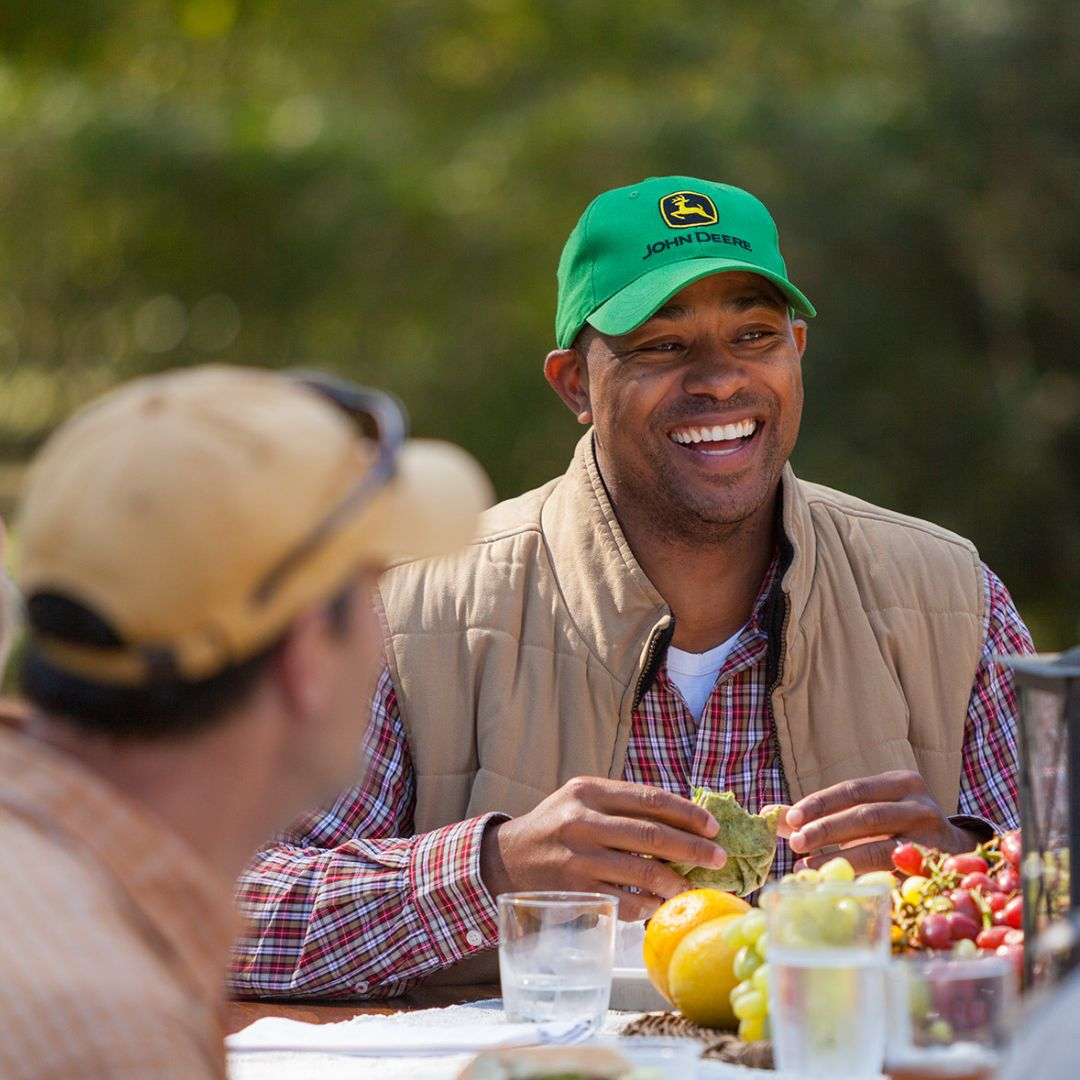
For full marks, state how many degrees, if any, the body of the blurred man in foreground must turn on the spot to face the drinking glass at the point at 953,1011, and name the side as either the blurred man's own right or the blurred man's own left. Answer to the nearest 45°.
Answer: approximately 45° to the blurred man's own right

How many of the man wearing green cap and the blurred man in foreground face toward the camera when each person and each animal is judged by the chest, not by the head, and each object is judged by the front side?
1

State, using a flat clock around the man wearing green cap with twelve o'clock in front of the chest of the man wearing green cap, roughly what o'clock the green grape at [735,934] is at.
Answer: The green grape is roughly at 12 o'clock from the man wearing green cap.

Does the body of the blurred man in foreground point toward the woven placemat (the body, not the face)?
yes

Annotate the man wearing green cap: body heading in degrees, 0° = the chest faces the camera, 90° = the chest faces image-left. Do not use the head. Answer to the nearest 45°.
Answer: approximately 0°

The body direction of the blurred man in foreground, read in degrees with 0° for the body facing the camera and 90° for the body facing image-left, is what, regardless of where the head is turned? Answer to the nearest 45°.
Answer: approximately 225°

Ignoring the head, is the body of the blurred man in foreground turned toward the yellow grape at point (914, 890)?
yes

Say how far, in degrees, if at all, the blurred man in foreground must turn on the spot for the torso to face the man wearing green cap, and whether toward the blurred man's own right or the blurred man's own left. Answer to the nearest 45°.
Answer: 0° — they already face them

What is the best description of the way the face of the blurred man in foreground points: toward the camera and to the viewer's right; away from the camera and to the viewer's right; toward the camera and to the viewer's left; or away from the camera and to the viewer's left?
away from the camera and to the viewer's right

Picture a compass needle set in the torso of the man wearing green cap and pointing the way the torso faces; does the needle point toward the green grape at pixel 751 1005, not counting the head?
yes

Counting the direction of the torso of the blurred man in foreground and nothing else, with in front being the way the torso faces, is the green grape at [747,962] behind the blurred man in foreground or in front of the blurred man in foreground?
in front

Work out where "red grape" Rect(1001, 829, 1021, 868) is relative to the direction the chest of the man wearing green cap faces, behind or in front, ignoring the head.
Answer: in front
